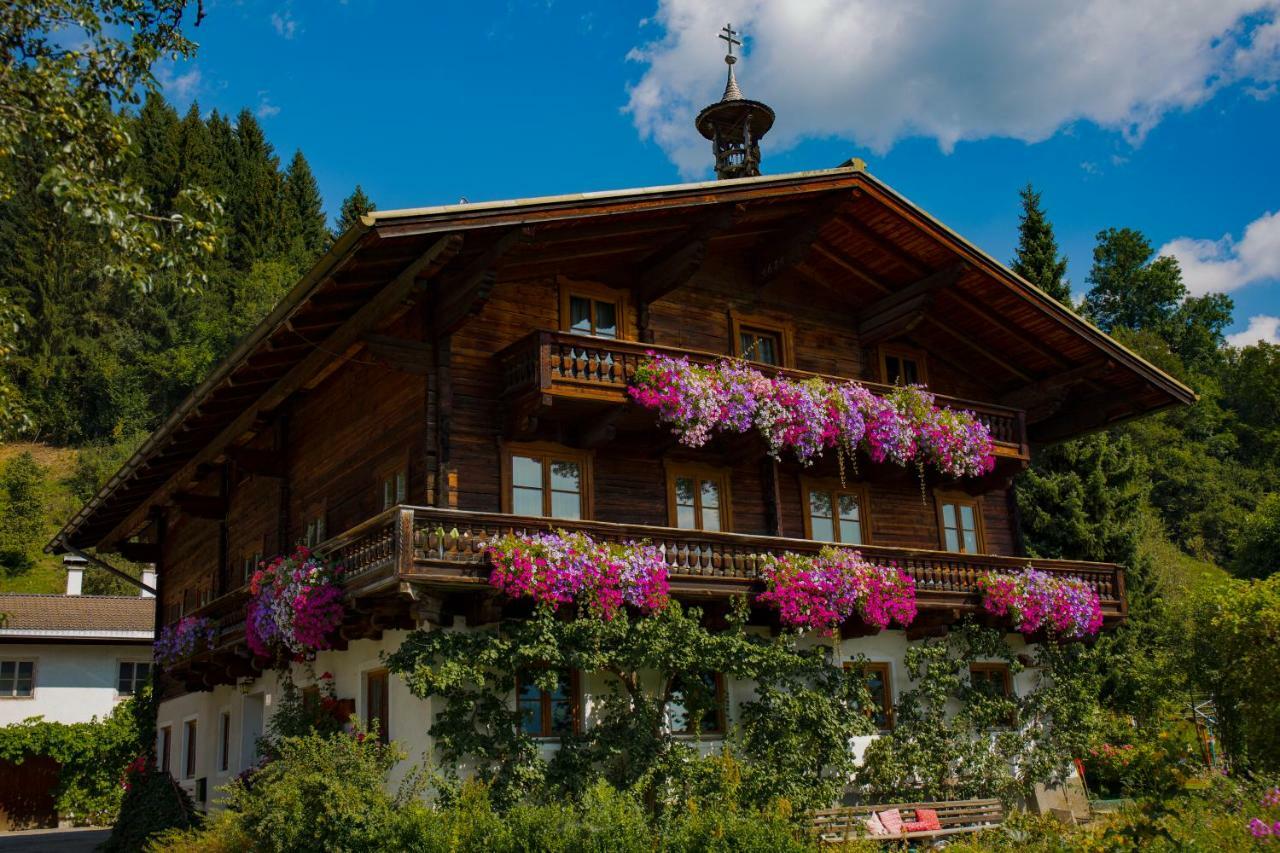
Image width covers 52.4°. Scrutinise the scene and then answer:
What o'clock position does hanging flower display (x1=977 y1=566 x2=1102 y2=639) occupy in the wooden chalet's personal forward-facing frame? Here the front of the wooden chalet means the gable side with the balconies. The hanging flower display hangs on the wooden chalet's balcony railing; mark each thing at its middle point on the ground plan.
The hanging flower display is roughly at 10 o'clock from the wooden chalet.

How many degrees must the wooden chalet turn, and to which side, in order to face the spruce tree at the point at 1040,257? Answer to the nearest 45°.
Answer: approximately 90° to its left

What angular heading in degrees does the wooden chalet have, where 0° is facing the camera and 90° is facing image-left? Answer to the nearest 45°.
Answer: approximately 315°
